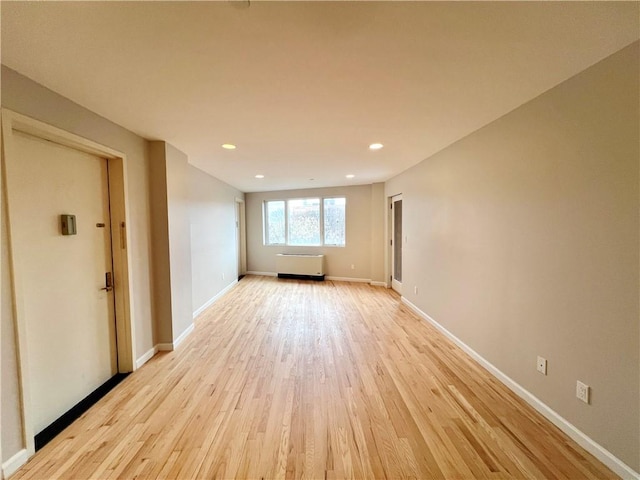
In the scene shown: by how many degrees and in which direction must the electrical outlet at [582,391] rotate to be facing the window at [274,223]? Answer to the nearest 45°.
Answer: approximately 45° to its right

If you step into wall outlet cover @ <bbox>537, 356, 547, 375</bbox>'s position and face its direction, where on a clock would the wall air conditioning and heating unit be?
The wall air conditioning and heating unit is roughly at 2 o'clock from the wall outlet cover.

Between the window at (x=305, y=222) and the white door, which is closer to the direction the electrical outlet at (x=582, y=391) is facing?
the white door

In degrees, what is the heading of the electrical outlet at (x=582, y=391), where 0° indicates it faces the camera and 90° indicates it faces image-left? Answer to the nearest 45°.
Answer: approximately 45°

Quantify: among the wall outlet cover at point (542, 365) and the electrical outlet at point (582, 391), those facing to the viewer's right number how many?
0

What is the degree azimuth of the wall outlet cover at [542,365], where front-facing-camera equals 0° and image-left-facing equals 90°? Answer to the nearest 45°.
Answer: approximately 45°

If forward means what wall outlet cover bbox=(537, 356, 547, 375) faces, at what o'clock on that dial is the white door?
The white door is roughly at 12 o'clock from the wall outlet cover.

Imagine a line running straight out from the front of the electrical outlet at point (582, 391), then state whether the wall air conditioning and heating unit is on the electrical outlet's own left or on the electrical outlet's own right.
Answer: on the electrical outlet's own right

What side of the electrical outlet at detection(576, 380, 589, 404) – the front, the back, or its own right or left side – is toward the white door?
front

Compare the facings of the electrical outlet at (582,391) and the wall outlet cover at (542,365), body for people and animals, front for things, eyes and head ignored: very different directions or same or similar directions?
same or similar directions

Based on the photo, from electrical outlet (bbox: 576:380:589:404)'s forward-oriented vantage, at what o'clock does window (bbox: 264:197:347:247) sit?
The window is roughly at 2 o'clock from the electrical outlet.

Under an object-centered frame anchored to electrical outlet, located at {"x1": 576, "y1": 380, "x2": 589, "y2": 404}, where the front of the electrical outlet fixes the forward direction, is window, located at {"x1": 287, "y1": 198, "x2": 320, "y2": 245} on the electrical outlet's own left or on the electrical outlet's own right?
on the electrical outlet's own right
